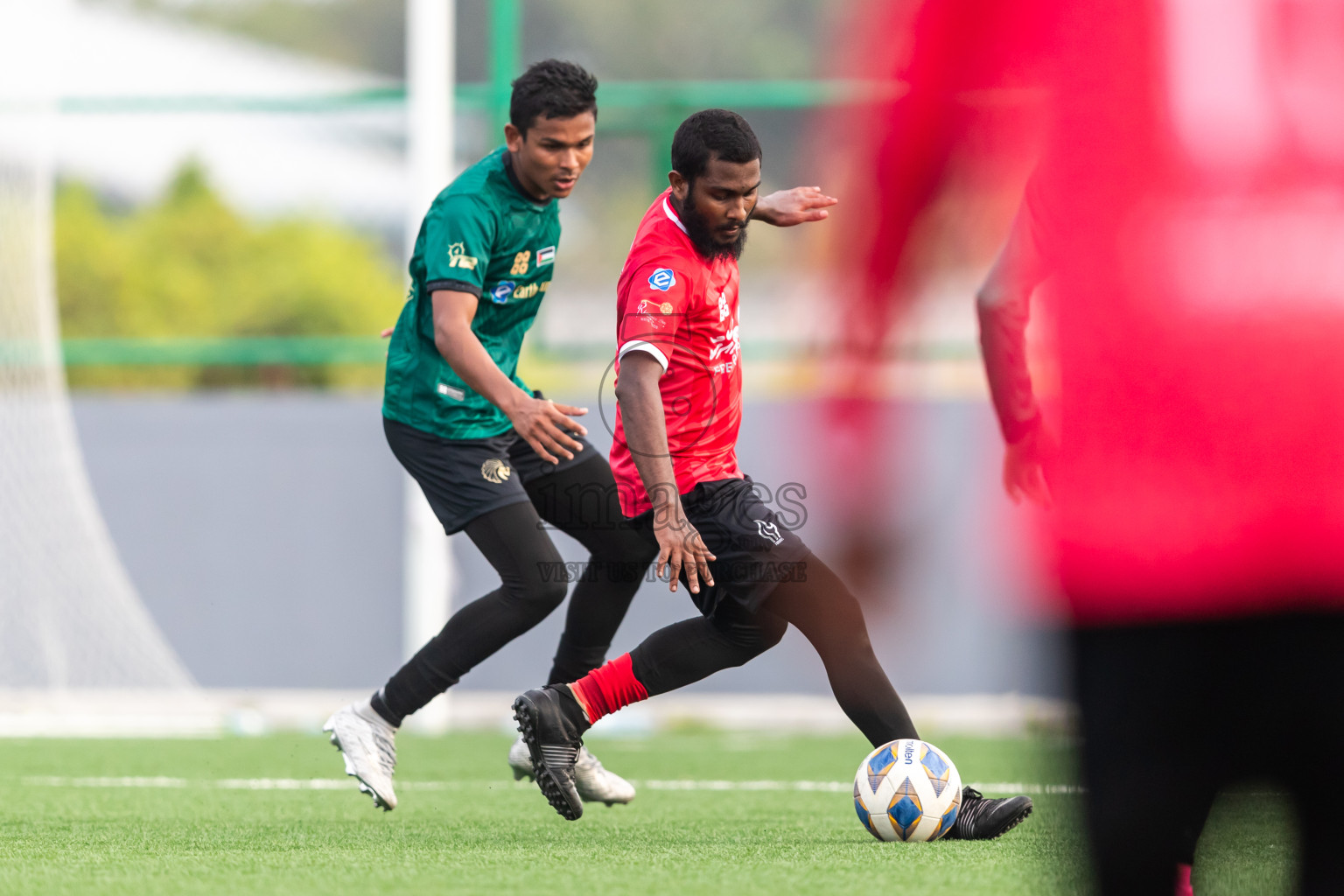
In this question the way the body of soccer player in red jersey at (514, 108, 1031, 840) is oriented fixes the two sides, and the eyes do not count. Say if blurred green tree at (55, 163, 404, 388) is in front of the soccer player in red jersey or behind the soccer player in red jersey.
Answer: behind

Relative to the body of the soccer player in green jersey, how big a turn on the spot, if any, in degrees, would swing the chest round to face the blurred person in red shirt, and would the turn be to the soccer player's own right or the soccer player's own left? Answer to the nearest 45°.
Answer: approximately 45° to the soccer player's own right

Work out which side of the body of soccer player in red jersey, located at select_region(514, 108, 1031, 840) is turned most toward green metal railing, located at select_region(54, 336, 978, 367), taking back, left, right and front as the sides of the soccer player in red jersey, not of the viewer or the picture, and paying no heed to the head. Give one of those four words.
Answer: back

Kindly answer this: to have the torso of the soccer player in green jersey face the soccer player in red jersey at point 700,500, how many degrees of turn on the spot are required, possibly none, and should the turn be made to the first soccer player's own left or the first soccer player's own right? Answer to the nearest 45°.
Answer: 0° — they already face them

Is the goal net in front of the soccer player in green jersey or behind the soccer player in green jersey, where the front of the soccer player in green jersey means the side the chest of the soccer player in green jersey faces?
behind

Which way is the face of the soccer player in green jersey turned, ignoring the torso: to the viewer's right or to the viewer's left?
to the viewer's right

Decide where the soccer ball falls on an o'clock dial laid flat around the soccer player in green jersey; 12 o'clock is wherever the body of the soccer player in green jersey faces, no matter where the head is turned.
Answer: The soccer ball is roughly at 12 o'clock from the soccer player in green jersey.

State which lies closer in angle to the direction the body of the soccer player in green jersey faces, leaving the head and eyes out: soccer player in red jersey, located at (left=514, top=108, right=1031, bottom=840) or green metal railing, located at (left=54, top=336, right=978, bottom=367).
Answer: the soccer player in red jersey

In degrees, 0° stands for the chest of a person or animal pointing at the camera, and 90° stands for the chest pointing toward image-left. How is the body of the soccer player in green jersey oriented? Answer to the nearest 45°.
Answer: approximately 315°

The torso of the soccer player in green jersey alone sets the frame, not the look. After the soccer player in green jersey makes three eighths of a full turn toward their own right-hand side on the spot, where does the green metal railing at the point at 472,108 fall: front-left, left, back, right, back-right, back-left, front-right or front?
right
